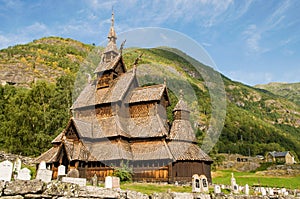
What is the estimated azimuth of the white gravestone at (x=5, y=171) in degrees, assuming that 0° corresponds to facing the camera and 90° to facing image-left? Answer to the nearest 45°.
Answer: approximately 0°

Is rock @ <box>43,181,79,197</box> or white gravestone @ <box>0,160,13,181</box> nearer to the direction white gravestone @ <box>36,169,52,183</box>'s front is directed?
the rock

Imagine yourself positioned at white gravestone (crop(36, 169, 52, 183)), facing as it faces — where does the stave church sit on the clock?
The stave church is roughly at 7 o'clock from the white gravestone.

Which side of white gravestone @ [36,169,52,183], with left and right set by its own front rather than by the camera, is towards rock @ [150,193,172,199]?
left

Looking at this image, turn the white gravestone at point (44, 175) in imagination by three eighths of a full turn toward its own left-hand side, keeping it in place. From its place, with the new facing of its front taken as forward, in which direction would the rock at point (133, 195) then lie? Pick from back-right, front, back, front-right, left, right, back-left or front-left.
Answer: front-right

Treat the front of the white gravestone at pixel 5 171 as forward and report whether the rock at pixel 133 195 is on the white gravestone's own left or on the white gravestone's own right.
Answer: on the white gravestone's own left

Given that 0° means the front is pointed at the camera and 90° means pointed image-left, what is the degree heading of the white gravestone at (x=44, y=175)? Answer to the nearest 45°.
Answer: approximately 0°

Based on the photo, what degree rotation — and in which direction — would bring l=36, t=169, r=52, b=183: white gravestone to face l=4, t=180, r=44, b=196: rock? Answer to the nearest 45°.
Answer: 0° — it already faces it

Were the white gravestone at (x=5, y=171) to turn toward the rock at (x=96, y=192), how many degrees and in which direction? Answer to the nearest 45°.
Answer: approximately 90° to its left

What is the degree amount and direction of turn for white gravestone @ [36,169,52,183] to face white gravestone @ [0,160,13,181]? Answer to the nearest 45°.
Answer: approximately 45° to its right

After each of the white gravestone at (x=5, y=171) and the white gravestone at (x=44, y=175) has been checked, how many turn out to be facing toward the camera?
2

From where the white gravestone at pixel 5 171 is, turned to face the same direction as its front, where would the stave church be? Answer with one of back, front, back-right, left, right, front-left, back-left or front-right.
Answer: back-left

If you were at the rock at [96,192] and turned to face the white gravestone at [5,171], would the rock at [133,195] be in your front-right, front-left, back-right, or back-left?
back-right
